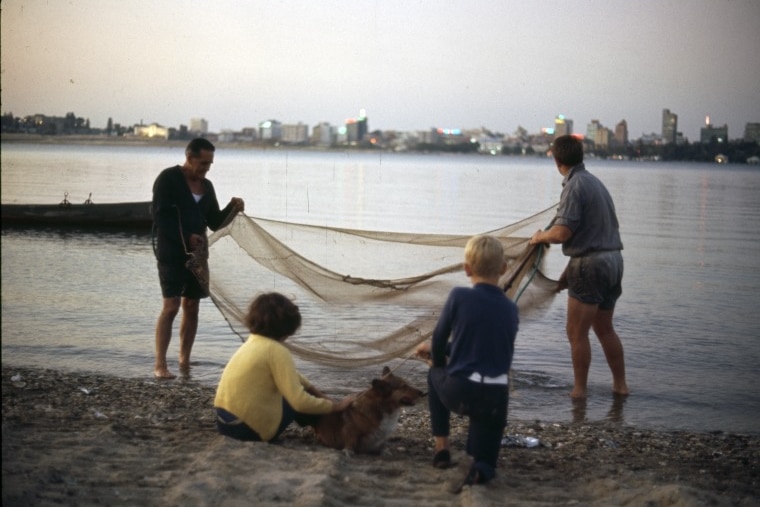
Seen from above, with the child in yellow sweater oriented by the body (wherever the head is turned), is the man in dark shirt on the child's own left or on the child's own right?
on the child's own left

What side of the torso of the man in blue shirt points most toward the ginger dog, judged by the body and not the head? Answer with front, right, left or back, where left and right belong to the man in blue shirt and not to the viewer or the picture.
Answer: left

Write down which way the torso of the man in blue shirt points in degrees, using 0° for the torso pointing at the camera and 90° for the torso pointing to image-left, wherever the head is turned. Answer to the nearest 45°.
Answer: approximately 135°

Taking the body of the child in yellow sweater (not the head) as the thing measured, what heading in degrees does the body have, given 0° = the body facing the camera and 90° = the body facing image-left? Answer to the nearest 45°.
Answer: approximately 225°

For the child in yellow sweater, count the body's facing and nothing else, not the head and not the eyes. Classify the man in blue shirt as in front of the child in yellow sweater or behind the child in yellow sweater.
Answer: in front

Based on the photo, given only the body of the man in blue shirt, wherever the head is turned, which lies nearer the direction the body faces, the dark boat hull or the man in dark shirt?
the dark boat hull

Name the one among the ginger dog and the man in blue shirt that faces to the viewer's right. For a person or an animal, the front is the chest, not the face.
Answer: the ginger dog

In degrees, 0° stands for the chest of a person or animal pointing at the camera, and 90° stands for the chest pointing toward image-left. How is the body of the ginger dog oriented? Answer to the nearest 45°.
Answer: approximately 270°

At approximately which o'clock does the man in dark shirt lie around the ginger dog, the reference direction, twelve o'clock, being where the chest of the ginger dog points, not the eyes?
The man in dark shirt is roughly at 8 o'clock from the ginger dog.

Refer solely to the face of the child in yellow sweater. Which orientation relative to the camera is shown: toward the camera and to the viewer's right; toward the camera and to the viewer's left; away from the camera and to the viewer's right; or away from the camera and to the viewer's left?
away from the camera and to the viewer's right

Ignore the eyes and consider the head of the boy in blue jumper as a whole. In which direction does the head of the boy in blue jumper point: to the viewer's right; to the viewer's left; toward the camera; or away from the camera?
away from the camera

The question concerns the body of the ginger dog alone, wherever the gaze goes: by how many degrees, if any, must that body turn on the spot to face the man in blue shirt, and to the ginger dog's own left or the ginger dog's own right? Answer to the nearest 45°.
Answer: approximately 45° to the ginger dog's own left

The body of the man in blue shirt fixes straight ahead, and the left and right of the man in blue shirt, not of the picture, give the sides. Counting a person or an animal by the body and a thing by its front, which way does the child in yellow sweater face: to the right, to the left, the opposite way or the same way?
to the right
